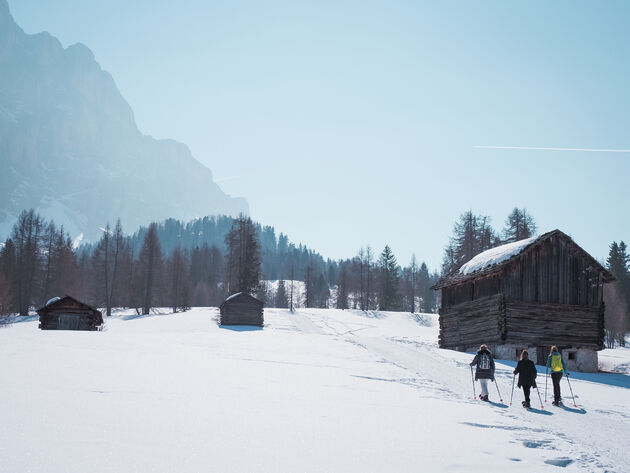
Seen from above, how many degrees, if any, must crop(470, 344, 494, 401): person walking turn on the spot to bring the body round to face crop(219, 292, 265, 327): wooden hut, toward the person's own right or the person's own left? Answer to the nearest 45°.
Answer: approximately 45° to the person's own left

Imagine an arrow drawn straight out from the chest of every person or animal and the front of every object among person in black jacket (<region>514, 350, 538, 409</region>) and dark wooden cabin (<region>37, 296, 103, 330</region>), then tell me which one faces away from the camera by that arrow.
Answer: the person in black jacket

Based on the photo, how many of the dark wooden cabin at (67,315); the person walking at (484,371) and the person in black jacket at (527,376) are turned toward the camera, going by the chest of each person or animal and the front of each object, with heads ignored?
1

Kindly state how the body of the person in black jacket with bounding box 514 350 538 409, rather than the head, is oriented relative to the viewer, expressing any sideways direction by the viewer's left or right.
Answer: facing away from the viewer

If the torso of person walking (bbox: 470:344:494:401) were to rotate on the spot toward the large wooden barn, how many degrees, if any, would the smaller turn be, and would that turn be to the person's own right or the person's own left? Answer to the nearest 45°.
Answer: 0° — they already face it

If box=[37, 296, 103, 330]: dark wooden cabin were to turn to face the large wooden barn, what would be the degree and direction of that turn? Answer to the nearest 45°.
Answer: approximately 45° to its left

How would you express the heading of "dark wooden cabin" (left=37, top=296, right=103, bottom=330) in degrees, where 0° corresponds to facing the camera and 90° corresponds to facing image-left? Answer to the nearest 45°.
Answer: approximately 0°

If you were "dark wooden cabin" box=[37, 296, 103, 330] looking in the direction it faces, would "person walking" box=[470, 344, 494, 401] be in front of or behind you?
in front

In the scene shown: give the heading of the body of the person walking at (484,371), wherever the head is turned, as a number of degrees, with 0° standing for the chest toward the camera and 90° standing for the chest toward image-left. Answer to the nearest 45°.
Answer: approximately 180°

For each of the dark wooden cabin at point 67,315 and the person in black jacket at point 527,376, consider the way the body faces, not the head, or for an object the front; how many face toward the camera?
1

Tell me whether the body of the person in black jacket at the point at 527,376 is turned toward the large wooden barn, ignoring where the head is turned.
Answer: yes
